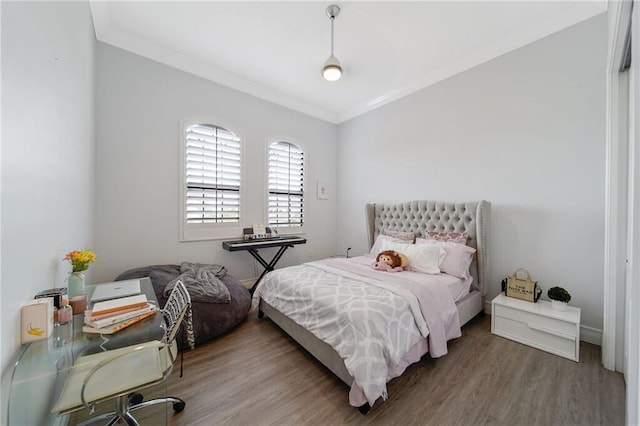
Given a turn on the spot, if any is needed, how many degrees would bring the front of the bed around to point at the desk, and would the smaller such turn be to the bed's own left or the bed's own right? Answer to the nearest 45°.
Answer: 0° — it already faces it

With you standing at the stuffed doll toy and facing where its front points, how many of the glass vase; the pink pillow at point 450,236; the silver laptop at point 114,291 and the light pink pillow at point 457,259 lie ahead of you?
2

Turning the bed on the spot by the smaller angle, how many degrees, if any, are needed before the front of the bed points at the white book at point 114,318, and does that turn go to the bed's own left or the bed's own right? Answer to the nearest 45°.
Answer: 0° — it already faces it

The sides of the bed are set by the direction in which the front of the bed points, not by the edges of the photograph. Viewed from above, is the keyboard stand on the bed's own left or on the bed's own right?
on the bed's own right

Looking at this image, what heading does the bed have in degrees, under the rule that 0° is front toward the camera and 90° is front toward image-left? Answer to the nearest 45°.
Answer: approximately 45°

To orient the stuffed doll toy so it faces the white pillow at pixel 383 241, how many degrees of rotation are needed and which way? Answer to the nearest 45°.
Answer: approximately 135° to its right

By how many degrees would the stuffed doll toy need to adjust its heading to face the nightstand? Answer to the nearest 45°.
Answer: approximately 135° to its left

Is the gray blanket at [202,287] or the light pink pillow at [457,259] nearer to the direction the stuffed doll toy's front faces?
the gray blanket

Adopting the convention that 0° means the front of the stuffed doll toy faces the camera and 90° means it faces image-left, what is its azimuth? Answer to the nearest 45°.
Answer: approximately 45°
